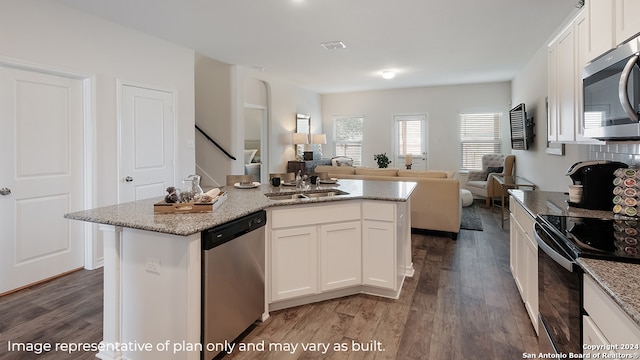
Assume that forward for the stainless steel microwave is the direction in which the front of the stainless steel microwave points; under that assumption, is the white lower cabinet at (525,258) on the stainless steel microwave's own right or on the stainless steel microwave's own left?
on the stainless steel microwave's own right

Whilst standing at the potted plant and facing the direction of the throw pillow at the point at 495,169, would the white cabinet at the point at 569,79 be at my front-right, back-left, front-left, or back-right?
front-right

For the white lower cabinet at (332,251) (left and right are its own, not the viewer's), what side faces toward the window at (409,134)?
back

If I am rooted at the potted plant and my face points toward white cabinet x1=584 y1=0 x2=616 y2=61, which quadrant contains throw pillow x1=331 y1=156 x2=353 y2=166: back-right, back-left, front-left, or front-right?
back-right

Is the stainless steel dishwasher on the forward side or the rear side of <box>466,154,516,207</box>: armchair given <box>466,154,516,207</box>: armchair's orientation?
on the forward side

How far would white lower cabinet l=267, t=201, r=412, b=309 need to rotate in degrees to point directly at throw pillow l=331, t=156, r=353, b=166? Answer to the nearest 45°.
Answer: approximately 180°

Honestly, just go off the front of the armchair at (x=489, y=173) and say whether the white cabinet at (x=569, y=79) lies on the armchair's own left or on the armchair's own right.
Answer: on the armchair's own left

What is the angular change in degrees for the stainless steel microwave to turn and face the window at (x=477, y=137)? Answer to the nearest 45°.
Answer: approximately 135° to its right

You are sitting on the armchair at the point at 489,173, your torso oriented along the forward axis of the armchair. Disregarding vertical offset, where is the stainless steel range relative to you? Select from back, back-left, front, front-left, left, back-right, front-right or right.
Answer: front-left

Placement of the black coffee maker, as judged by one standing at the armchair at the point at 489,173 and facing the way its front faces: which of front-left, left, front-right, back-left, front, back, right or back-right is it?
front-left

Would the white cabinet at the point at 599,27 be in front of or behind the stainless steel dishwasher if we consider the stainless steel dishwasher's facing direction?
in front

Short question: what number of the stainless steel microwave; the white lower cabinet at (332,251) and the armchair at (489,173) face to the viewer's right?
0

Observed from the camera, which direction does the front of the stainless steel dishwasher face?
facing the viewer and to the right of the viewer
